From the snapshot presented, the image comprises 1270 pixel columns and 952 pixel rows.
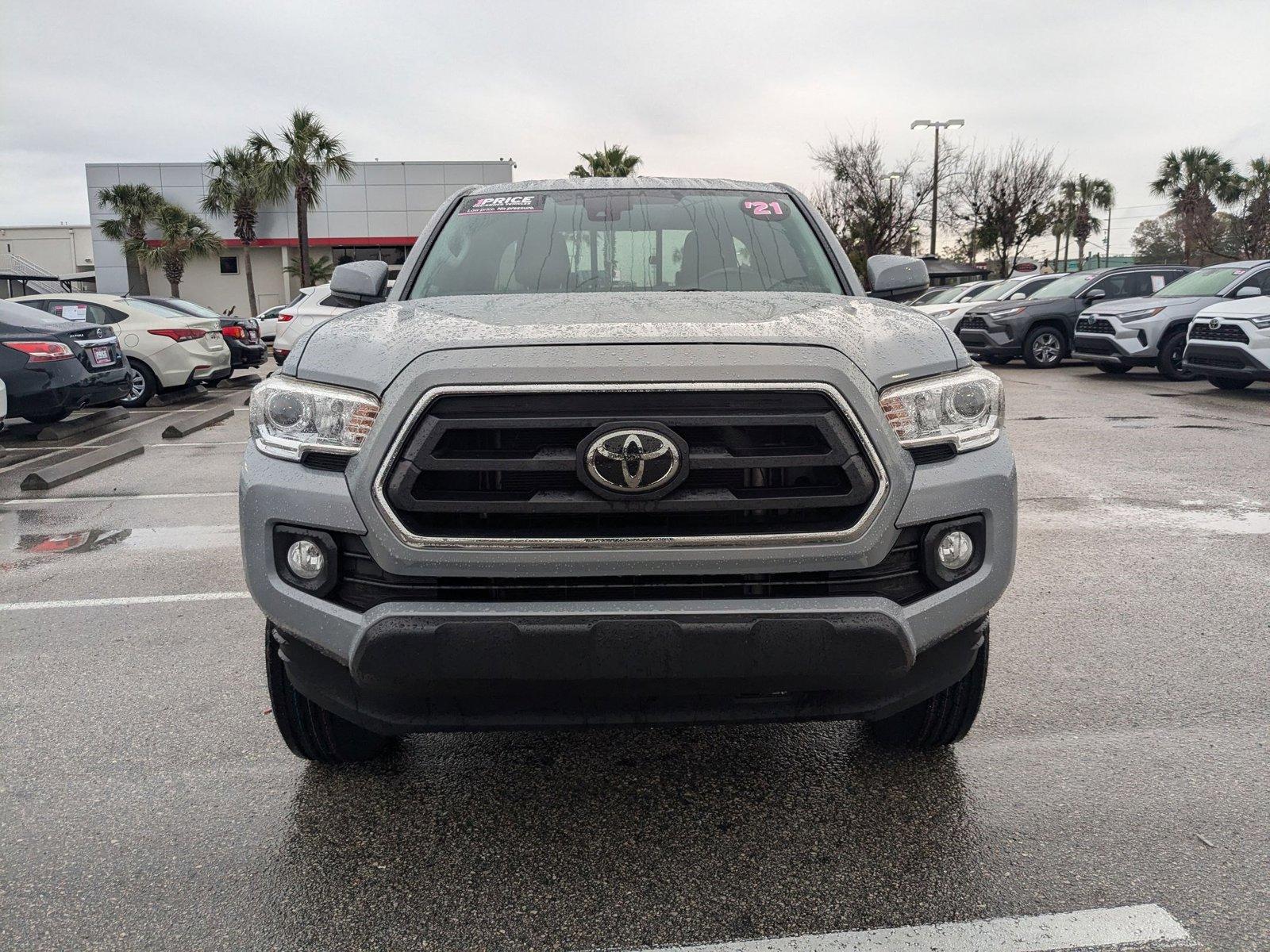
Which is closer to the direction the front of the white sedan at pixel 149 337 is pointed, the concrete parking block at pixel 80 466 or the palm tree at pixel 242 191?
the palm tree

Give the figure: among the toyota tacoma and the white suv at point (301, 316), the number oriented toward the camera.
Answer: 1

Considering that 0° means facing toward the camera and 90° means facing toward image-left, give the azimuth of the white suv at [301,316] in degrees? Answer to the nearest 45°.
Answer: approximately 225°

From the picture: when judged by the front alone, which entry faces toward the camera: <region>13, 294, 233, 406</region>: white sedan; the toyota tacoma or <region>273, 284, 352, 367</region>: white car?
the toyota tacoma

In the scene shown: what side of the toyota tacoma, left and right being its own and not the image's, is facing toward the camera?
front

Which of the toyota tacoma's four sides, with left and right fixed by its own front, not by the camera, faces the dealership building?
back

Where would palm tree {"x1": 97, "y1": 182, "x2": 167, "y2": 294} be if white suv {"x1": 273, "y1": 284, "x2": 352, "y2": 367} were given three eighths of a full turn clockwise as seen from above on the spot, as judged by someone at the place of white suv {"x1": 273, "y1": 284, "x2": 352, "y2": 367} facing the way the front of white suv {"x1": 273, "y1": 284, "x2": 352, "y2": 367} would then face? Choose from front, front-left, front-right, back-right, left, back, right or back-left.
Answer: back

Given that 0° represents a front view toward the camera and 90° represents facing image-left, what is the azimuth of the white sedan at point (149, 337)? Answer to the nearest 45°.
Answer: approximately 135°

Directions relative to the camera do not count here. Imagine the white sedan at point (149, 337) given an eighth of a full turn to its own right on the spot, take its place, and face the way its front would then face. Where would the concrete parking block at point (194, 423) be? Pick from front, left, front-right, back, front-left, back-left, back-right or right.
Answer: back

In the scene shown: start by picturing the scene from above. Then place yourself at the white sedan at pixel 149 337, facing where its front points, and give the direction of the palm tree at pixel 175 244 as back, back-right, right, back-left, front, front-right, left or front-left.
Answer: front-right

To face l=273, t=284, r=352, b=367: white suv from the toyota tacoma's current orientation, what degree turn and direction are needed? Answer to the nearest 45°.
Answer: approximately 180°

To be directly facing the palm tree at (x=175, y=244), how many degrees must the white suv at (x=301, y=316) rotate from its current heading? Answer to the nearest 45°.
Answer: approximately 45° to its left

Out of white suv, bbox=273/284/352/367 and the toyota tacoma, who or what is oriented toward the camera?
the toyota tacoma

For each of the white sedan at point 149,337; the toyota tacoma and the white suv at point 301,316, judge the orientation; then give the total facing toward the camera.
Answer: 1

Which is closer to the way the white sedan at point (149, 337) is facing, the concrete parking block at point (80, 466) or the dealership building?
the dealership building

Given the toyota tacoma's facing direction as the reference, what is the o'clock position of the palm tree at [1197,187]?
The palm tree is roughly at 7 o'clock from the toyota tacoma.
